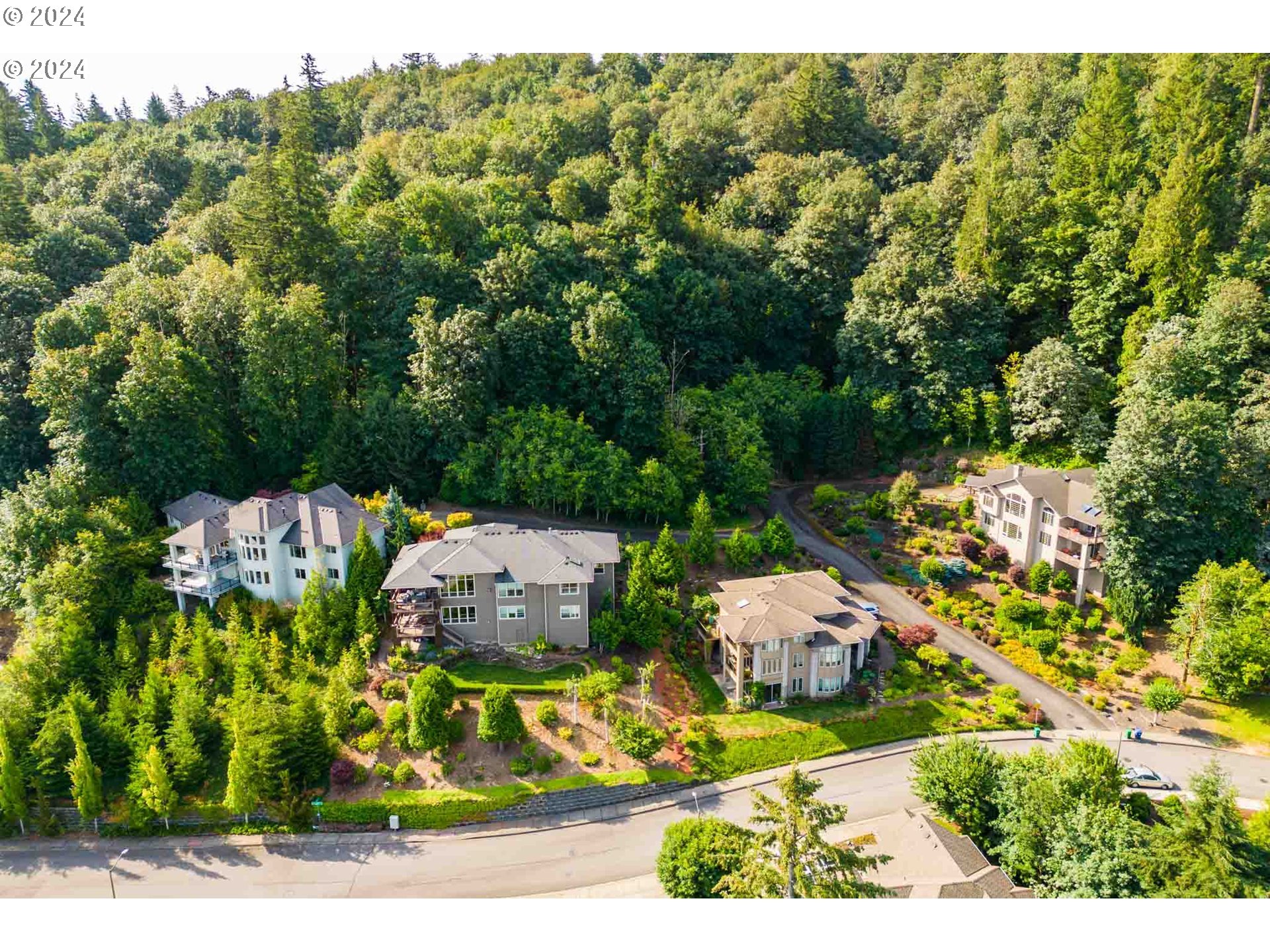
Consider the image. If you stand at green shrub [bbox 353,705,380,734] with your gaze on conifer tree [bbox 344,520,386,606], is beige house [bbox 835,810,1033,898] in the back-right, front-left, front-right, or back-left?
back-right

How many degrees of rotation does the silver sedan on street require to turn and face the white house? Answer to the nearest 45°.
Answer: approximately 180°

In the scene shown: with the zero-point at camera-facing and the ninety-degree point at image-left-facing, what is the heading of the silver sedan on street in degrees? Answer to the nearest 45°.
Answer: approximately 270°

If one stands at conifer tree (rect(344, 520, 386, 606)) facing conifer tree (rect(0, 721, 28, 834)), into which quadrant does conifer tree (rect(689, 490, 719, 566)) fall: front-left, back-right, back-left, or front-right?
back-left

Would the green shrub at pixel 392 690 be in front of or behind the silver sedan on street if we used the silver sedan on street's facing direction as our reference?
behind

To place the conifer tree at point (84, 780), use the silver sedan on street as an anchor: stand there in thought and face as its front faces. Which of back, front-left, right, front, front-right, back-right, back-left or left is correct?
back-right
